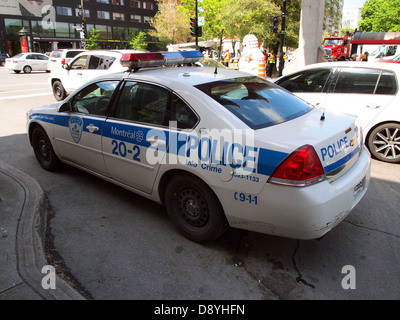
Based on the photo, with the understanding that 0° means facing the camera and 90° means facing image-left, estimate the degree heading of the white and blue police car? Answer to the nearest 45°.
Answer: approximately 135°

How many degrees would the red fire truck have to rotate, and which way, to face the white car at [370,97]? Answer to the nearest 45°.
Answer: approximately 45° to its left

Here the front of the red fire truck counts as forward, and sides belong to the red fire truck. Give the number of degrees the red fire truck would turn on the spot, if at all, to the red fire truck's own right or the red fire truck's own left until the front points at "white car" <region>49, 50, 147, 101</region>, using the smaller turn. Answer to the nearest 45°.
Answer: approximately 45° to the red fire truck's own left

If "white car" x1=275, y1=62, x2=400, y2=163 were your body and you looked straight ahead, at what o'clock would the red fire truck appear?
The red fire truck is roughly at 3 o'clock from the white car.

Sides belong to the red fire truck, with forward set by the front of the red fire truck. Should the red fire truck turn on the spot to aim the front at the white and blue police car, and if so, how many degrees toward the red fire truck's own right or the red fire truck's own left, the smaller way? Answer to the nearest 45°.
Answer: approximately 45° to the red fire truck's own left

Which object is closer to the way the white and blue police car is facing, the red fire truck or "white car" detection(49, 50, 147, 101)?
the white car

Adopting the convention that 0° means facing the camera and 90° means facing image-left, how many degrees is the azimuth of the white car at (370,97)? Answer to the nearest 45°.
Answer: approximately 90°

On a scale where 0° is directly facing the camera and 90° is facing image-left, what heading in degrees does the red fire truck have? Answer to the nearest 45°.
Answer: approximately 45°
